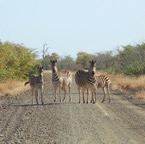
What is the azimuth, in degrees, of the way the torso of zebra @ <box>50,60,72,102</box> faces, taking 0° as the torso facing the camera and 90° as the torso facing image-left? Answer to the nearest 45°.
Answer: approximately 45°
